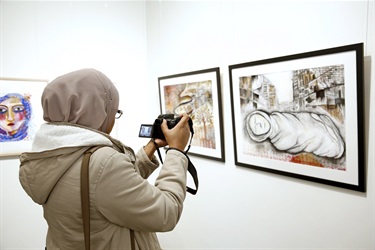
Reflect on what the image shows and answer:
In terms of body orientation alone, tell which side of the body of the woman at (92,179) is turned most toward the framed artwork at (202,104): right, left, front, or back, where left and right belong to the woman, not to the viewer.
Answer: front

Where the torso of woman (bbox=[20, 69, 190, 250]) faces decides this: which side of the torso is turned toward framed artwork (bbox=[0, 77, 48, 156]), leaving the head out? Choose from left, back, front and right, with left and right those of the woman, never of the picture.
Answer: left

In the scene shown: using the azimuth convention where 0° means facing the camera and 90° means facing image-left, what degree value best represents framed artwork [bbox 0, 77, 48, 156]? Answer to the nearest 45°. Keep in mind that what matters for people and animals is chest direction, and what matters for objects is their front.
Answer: approximately 0°

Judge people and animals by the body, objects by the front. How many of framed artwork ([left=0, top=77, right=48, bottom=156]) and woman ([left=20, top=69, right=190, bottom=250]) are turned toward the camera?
1

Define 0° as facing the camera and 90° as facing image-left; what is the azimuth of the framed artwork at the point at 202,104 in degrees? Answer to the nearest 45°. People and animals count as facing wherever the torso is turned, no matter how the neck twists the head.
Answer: approximately 45°

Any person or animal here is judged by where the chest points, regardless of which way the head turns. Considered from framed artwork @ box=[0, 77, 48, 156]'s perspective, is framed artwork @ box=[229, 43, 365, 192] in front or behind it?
in front

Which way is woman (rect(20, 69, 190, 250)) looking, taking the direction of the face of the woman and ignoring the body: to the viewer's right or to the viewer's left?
to the viewer's right

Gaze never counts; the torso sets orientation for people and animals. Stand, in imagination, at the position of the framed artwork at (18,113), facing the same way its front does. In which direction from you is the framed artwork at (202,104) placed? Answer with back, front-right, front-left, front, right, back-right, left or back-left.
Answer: front-left

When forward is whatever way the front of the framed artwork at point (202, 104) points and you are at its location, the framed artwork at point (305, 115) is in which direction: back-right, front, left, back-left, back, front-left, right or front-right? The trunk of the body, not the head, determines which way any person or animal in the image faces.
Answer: left

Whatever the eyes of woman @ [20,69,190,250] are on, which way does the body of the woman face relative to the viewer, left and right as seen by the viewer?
facing away from the viewer and to the right of the viewer

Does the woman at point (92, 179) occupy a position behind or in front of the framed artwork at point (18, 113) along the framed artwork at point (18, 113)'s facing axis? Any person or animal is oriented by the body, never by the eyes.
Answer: in front
